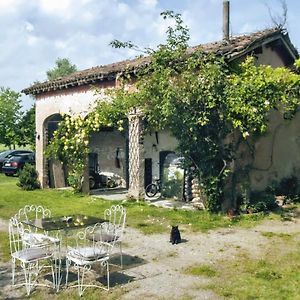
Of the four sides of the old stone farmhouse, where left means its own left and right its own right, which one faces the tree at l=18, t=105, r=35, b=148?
right

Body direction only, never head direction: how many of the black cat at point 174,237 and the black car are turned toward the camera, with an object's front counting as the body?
1

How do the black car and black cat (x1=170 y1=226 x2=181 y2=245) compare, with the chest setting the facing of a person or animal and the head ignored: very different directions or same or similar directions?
very different directions

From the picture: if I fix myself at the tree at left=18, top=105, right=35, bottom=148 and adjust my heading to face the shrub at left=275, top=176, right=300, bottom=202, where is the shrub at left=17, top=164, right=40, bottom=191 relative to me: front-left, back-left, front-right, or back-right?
front-right

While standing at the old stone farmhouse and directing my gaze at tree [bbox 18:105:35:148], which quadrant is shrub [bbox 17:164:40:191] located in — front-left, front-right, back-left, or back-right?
front-left

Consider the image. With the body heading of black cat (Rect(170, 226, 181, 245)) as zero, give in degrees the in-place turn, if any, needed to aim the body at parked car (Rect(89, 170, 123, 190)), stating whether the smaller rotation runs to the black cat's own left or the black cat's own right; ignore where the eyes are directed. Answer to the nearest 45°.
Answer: approximately 180°

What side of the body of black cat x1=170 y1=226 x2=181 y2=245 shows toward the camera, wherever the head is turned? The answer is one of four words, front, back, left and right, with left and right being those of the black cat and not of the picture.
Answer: front

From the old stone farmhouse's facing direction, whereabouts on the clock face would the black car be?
The black car is roughly at 3 o'clock from the old stone farmhouse.

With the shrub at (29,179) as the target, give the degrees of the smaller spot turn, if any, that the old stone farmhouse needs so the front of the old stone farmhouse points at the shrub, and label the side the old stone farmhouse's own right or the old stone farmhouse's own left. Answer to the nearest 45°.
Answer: approximately 90° to the old stone farmhouse's own right

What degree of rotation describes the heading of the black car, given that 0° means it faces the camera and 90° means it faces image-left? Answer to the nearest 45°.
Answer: approximately 225°

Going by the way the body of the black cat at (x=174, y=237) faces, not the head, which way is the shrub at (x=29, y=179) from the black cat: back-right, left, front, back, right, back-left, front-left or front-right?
back-right

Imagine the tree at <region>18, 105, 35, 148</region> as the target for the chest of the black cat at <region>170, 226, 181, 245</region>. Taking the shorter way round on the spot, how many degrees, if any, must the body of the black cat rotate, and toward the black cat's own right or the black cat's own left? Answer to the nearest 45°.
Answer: approximately 135° to the black cat's own right

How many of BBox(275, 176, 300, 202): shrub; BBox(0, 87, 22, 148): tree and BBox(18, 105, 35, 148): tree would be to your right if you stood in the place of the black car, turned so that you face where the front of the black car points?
1

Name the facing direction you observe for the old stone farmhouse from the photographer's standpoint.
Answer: facing the viewer and to the left of the viewer

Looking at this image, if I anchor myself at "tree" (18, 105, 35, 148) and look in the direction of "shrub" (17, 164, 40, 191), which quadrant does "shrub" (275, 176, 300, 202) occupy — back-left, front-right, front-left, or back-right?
front-left
